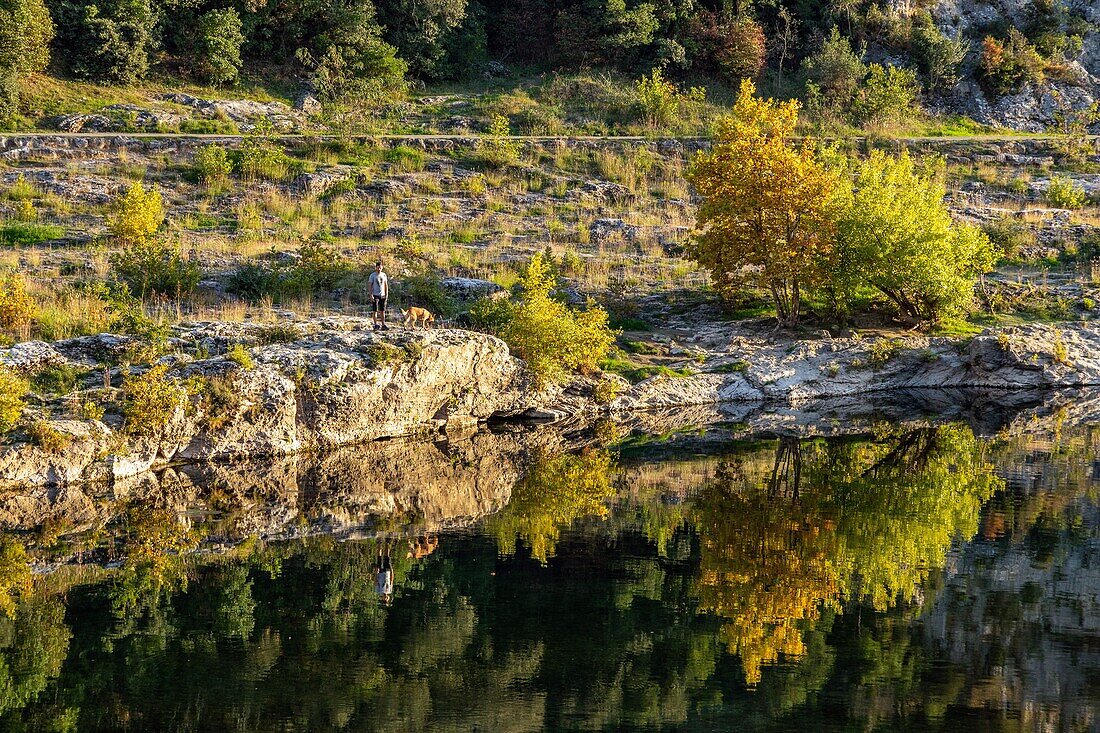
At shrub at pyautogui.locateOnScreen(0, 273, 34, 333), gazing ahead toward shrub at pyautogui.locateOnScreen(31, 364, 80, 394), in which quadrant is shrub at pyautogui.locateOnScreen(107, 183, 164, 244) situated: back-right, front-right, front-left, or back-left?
back-left

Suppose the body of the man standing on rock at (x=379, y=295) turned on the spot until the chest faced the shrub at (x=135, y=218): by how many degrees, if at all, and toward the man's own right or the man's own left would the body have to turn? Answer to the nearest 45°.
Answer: approximately 135° to the man's own right

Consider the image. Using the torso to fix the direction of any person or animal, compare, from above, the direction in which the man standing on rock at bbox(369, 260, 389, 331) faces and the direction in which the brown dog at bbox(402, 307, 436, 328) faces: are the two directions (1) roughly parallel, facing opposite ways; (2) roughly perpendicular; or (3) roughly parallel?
roughly perpendicular

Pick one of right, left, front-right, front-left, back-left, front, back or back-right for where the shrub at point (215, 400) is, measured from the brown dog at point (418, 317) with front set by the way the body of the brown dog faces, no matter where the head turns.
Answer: back-right

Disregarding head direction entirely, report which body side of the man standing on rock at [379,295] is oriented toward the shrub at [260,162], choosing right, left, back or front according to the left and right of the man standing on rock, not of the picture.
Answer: back

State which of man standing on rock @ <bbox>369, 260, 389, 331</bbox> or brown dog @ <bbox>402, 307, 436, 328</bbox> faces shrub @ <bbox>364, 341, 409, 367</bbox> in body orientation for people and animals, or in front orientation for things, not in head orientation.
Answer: the man standing on rock

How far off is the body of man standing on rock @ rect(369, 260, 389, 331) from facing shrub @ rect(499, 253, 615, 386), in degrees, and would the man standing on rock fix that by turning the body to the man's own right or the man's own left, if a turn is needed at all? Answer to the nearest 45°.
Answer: approximately 90° to the man's own left

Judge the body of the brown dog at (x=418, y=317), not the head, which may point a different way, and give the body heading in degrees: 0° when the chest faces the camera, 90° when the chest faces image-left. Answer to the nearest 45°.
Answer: approximately 270°

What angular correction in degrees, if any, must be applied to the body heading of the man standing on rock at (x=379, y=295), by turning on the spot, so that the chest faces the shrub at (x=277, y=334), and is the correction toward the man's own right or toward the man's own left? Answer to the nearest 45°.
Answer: approximately 45° to the man's own right

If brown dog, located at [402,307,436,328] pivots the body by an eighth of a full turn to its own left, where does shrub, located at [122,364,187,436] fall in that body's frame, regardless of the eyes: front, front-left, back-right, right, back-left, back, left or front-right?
back

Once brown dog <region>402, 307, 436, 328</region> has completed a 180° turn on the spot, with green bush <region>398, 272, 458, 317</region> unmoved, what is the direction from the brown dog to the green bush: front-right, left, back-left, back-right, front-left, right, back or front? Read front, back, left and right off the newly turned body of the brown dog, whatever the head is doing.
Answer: right

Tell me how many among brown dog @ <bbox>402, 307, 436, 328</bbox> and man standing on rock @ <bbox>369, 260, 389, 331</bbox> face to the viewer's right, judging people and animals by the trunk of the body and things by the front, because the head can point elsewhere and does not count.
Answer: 1
